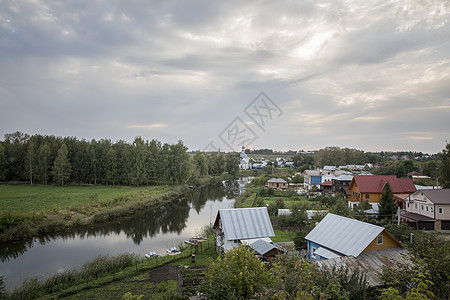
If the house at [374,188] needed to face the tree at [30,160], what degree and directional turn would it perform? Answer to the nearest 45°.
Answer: approximately 45° to its right

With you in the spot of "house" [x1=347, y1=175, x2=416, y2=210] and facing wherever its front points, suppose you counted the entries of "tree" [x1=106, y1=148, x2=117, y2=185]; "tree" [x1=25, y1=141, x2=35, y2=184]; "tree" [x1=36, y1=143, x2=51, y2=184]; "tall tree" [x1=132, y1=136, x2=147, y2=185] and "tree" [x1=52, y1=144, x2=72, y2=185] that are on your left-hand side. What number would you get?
0

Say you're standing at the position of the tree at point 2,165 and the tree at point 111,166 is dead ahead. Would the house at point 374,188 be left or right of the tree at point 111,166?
right

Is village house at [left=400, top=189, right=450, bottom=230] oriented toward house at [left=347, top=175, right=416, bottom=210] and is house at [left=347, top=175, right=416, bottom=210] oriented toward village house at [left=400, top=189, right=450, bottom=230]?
no

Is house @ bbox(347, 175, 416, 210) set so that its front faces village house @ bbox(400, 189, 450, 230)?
no

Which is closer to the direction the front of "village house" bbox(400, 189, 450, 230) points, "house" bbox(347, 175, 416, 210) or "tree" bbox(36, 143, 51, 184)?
the tree

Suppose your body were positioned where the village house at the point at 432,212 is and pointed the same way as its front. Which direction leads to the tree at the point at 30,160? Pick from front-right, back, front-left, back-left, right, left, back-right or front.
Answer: front-right

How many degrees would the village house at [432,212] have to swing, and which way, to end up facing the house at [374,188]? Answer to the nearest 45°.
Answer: approximately 90° to its right

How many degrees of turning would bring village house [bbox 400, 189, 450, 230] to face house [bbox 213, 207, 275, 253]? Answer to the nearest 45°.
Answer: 0° — it already faces it

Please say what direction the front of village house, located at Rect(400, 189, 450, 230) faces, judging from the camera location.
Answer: facing the viewer and to the left of the viewer

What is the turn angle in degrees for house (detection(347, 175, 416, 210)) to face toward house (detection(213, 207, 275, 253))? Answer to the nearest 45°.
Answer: approximately 45° to its left

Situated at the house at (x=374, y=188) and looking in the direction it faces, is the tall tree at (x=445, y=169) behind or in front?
behind

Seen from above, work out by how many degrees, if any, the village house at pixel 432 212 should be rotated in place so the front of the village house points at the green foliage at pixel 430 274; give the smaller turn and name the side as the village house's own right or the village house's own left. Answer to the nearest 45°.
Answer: approximately 45° to the village house's own left

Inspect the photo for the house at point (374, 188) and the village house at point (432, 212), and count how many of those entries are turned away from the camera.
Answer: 0
